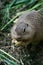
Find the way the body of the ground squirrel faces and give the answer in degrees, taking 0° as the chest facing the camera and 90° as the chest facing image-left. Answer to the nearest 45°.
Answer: approximately 45°
